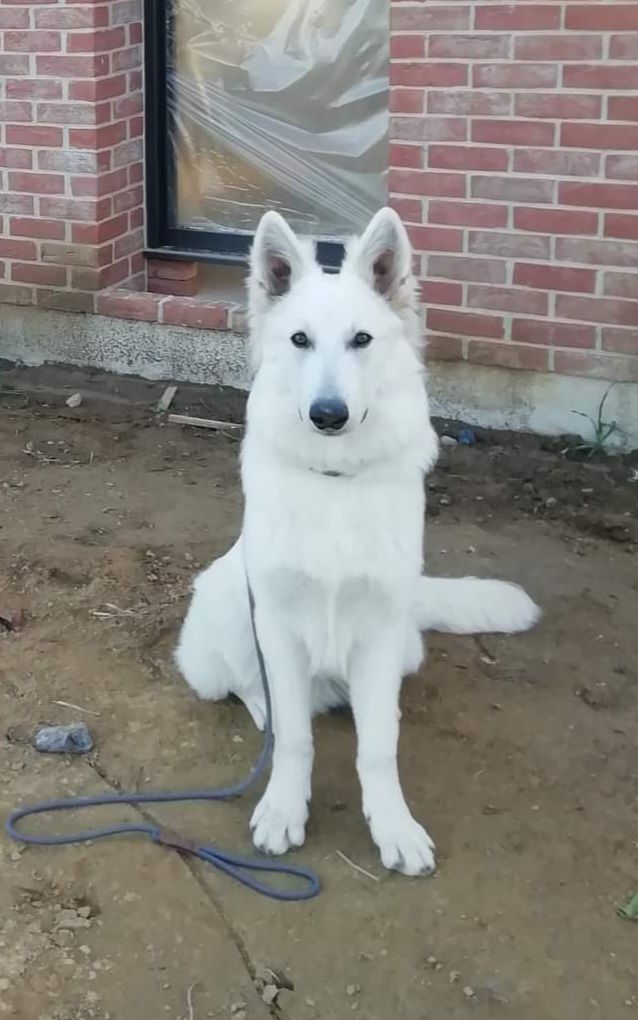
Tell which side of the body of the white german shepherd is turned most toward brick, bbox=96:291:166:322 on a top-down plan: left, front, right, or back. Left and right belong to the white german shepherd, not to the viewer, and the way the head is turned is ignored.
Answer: back

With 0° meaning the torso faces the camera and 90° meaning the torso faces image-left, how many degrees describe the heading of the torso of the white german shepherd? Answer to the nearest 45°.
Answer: approximately 0°

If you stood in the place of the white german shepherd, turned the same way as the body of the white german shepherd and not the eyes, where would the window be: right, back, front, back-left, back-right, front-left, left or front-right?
back

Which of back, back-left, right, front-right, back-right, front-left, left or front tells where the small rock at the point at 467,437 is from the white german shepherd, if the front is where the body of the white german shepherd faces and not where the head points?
back

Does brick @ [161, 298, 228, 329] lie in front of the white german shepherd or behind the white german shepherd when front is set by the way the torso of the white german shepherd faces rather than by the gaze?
behind
